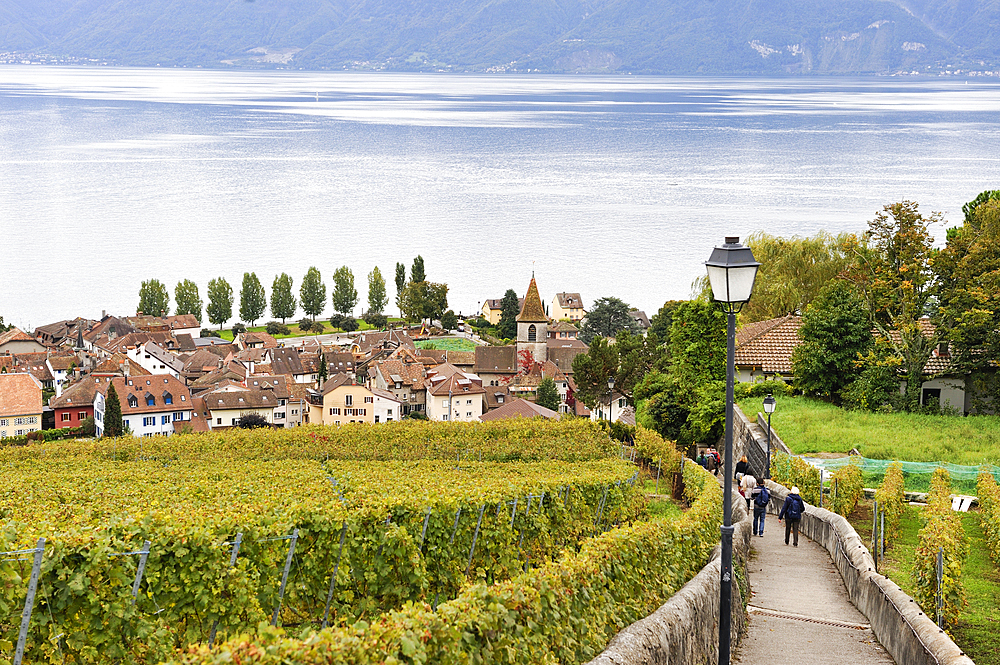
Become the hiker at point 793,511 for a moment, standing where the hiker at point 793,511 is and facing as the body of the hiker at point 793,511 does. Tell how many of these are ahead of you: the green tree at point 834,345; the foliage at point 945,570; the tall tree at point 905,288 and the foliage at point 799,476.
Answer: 3

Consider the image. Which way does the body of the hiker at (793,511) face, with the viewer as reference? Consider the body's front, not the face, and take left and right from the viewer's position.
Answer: facing away from the viewer

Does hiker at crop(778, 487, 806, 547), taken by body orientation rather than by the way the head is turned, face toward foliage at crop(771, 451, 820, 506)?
yes

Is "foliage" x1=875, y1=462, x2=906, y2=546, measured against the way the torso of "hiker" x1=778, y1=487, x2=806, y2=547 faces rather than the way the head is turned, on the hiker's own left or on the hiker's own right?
on the hiker's own right

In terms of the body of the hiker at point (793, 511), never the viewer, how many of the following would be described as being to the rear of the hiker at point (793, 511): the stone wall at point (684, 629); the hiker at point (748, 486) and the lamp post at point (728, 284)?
2

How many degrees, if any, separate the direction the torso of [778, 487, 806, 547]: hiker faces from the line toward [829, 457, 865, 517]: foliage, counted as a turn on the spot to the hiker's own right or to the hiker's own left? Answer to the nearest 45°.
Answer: approximately 45° to the hiker's own right

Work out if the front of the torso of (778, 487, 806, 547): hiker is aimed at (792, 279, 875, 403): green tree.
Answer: yes

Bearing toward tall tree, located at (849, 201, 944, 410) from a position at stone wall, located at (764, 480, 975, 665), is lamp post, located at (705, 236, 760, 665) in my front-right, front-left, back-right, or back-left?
back-left

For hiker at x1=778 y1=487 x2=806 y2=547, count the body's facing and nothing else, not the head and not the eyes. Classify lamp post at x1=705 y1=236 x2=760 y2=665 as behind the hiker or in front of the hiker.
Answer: behind
